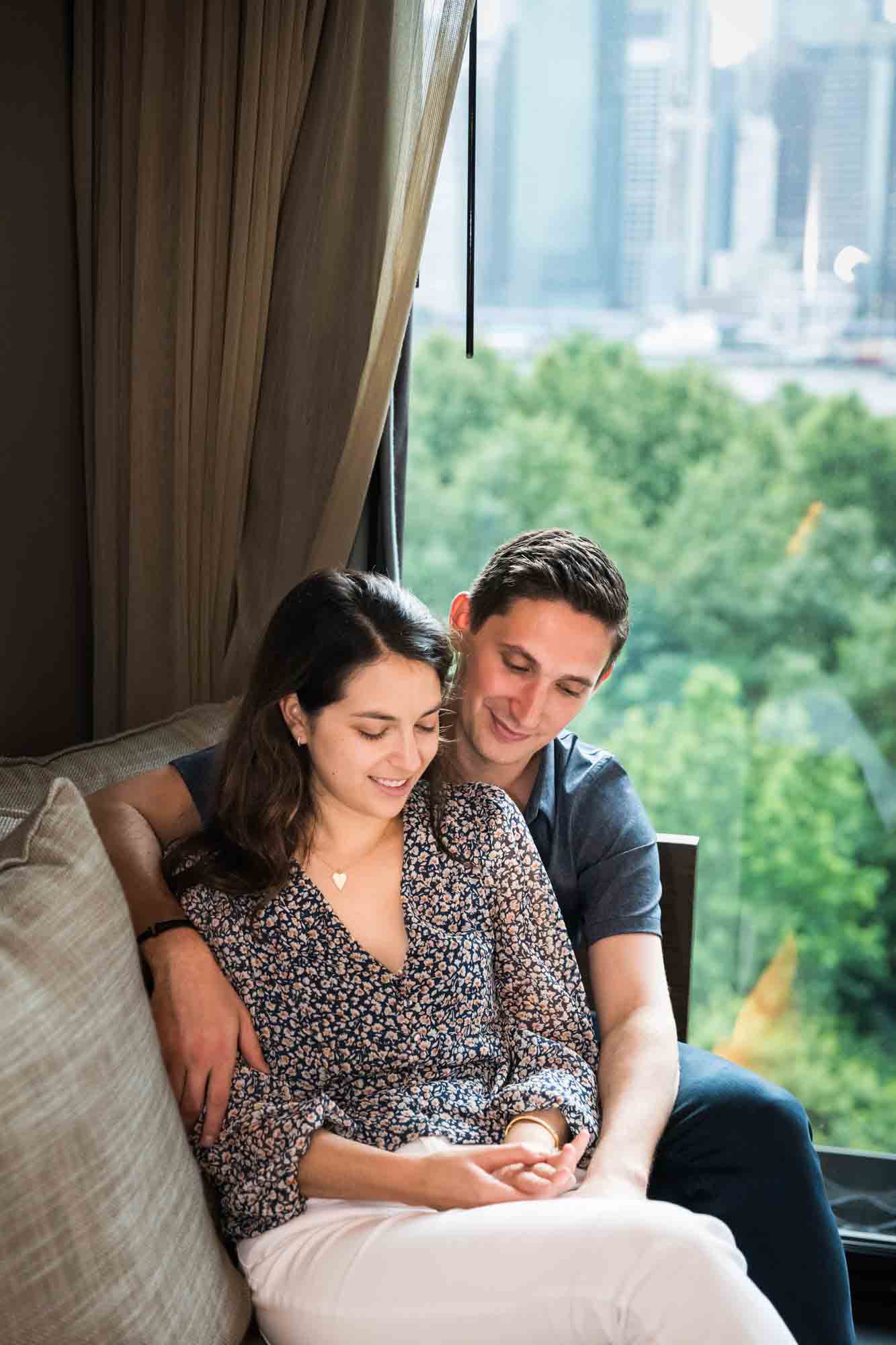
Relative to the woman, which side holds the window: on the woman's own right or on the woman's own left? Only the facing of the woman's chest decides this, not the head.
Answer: on the woman's own left

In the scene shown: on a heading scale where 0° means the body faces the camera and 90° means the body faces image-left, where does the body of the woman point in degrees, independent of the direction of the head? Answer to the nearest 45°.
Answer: approximately 315°

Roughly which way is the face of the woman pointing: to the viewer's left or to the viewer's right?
to the viewer's right

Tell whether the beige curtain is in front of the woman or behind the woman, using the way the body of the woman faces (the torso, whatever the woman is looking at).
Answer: behind
